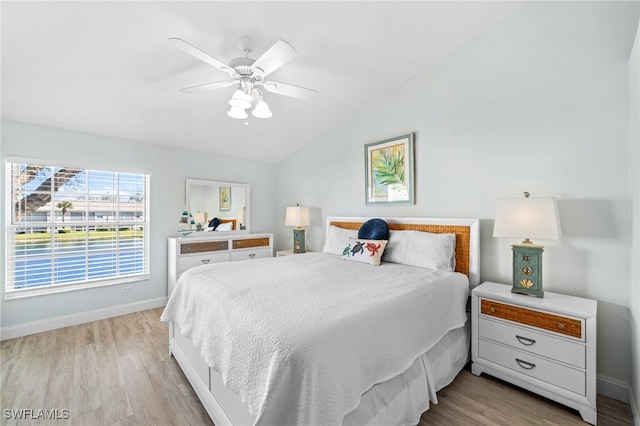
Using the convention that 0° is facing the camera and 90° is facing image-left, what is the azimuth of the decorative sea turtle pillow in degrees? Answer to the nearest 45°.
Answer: approximately 45°

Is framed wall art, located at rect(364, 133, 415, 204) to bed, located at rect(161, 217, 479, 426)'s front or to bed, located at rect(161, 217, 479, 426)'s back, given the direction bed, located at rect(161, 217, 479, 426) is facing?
to the back

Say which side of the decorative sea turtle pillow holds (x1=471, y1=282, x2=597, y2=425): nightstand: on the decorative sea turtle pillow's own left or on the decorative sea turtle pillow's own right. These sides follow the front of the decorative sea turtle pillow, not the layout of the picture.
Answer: on the decorative sea turtle pillow's own left
